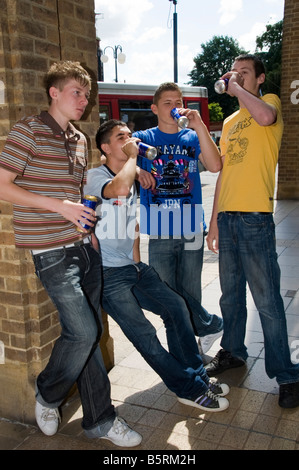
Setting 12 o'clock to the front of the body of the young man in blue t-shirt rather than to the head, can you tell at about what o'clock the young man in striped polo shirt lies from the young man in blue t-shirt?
The young man in striped polo shirt is roughly at 1 o'clock from the young man in blue t-shirt.

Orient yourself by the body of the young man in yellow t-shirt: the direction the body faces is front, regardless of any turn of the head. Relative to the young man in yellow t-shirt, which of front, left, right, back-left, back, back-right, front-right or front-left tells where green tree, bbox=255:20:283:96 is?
back-right

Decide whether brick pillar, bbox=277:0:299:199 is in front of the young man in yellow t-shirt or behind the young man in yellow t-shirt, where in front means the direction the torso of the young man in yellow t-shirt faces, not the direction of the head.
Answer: behind

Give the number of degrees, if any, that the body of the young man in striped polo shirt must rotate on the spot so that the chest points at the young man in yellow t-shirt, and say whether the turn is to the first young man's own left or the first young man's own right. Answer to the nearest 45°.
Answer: approximately 45° to the first young man's own left

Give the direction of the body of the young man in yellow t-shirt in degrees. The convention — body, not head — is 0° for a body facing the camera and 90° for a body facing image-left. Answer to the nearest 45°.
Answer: approximately 45°

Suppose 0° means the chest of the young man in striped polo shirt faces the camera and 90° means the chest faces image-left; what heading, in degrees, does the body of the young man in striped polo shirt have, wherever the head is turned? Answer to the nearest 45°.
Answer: approximately 315°

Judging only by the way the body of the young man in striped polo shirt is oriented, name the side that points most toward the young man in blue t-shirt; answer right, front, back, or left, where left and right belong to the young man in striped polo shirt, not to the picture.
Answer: left

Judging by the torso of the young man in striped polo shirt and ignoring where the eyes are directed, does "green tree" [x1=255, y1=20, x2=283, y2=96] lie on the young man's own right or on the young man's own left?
on the young man's own left

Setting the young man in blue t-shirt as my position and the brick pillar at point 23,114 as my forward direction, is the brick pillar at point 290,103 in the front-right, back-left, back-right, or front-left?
back-right

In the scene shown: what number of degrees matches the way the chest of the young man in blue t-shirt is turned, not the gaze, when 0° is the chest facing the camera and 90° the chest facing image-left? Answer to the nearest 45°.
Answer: approximately 0°
